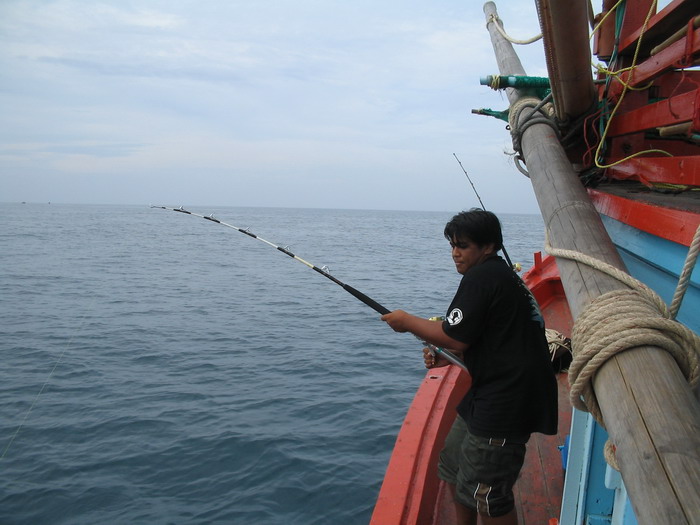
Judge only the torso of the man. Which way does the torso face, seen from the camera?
to the viewer's left

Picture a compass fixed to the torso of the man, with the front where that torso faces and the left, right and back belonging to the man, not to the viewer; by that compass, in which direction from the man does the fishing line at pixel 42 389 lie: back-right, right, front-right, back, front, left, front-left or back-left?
front-right
